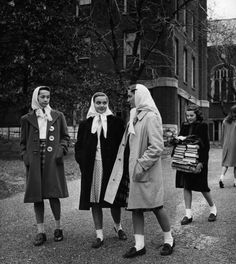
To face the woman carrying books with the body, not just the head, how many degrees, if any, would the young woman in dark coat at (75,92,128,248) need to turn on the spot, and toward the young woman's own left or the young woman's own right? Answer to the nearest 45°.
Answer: approximately 135° to the young woman's own left

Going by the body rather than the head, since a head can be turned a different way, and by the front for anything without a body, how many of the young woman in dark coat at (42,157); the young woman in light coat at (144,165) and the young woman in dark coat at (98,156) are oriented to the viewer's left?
1

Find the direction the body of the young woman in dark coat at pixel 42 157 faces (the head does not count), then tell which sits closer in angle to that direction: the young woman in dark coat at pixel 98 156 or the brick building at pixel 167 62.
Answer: the young woman in dark coat

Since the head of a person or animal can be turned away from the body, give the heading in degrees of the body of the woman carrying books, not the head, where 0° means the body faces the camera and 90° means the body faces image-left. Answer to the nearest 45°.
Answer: approximately 45°

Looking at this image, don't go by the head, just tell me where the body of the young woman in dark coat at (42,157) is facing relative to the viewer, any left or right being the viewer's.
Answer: facing the viewer

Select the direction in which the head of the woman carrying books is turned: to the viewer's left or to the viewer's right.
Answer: to the viewer's left

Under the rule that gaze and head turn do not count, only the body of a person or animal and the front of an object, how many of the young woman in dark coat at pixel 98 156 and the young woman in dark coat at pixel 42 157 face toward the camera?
2

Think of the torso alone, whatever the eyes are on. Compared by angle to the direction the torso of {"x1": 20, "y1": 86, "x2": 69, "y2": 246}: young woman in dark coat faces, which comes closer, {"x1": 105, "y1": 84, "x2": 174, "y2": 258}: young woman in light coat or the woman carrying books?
the young woman in light coat

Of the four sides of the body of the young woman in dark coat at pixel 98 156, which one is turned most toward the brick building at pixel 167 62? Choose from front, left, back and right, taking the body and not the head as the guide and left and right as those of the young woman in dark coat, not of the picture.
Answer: back

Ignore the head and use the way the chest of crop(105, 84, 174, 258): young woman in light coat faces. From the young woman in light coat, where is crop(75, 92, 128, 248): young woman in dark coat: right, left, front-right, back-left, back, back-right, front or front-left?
front-right

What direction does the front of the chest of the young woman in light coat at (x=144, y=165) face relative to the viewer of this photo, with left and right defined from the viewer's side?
facing to the left of the viewer

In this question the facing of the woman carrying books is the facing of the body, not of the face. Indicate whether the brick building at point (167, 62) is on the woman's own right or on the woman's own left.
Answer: on the woman's own right

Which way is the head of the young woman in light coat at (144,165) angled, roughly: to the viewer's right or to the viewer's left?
to the viewer's left

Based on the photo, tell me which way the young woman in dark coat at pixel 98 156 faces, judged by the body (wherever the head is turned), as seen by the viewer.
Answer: toward the camera

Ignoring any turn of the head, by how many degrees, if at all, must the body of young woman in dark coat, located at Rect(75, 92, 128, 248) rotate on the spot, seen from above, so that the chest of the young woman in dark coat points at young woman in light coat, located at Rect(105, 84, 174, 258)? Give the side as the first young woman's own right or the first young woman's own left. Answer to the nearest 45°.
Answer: approximately 45° to the first young woman's own left

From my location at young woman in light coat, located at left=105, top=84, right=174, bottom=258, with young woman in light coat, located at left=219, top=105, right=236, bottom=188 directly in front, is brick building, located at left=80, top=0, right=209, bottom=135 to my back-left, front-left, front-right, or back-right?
front-left
